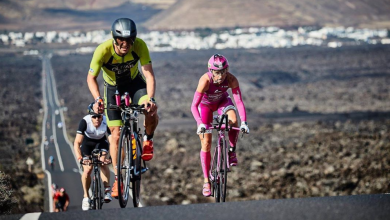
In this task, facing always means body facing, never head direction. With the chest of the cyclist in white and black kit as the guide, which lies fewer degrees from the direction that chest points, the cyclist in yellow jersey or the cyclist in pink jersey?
the cyclist in yellow jersey

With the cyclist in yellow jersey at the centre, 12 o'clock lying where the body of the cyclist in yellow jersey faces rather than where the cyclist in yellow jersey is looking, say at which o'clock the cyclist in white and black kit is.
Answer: The cyclist in white and black kit is roughly at 5 o'clock from the cyclist in yellow jersey.

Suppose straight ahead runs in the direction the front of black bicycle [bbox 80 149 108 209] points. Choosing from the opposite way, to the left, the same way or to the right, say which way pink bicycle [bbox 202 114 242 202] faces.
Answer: the same way

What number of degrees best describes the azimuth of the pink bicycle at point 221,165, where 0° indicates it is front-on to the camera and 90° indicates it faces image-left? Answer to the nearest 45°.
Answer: approximately 0°

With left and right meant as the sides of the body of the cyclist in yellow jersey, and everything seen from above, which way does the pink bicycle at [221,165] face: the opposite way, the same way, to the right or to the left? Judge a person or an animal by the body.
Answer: the same way

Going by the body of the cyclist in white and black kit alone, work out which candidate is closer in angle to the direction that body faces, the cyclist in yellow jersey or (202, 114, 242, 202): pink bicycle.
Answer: the cyclist in yellow jersey

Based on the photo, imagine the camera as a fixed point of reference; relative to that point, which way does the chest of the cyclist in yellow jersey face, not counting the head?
toward the camera

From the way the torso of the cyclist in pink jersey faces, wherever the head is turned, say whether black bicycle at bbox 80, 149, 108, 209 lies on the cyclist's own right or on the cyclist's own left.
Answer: on the cyclist's own right

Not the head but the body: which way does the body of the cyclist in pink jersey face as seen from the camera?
toward the camera

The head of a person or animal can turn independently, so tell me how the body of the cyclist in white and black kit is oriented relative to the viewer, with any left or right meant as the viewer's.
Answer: facing the viewer

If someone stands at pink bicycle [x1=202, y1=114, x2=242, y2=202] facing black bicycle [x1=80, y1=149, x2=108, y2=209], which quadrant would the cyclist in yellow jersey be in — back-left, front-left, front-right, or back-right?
front-left

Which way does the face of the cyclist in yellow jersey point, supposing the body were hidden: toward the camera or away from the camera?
toward the camera

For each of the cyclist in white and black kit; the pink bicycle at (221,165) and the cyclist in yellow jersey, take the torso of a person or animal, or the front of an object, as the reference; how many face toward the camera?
3

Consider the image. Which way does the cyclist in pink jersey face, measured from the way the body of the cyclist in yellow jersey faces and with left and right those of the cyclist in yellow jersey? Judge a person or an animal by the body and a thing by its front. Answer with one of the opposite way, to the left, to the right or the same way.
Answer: the same way

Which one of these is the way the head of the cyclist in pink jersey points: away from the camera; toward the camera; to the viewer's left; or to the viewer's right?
toward the camera
